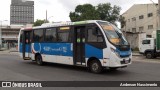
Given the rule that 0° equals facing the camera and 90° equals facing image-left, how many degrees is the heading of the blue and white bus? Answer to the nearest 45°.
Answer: approximately 315°
